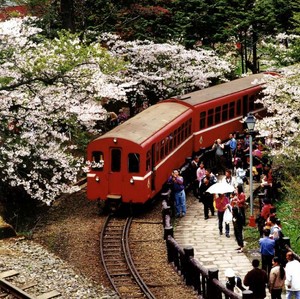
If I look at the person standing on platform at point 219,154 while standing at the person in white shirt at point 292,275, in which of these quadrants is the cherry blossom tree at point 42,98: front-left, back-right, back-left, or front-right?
front-left

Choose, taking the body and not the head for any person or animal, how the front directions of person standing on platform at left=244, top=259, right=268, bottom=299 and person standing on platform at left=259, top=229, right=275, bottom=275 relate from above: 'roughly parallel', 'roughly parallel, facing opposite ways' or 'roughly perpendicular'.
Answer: roughly parallel

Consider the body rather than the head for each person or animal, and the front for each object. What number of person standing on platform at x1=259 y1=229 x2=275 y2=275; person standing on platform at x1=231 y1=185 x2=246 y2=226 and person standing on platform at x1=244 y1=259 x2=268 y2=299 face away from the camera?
2

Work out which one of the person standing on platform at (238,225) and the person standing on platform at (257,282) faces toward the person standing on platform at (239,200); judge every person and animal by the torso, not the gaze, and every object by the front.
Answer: the person standing on platform at (257,282)

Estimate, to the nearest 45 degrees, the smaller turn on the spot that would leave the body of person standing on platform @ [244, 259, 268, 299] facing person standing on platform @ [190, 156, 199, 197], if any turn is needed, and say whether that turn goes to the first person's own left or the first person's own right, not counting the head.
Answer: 0° — they already face them

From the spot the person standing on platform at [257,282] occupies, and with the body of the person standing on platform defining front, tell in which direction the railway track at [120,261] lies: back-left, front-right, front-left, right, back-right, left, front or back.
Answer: front-left

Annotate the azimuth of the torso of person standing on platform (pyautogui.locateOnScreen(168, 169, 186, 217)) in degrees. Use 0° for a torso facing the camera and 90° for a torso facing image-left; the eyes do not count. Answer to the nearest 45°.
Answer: approximately 45°

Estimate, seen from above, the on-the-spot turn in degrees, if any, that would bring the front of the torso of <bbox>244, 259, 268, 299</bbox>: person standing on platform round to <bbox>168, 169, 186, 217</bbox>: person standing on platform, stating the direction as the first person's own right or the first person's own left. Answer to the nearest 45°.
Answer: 0° — they already face them

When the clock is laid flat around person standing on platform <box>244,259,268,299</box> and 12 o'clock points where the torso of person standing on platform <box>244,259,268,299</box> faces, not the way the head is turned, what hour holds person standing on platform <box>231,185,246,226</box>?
person standing on platform <box>231,185,246,226</box> is roughly at 12 o'clock from person standing on platform <box>244,259,268,299</box>.

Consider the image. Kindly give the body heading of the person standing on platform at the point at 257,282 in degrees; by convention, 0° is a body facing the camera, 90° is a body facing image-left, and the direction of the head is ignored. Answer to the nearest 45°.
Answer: approximately 180°

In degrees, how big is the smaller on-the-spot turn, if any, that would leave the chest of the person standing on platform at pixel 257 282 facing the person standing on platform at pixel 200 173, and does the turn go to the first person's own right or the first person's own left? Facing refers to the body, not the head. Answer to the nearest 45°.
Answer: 0° — they already face them
